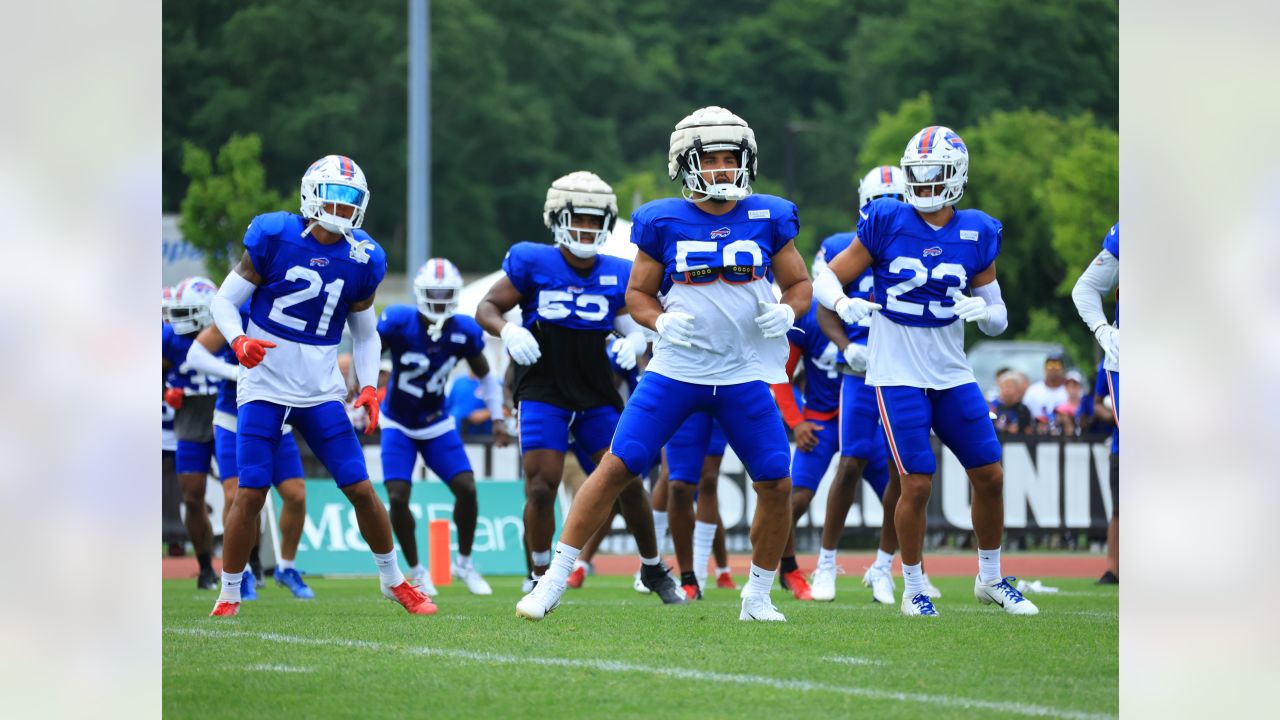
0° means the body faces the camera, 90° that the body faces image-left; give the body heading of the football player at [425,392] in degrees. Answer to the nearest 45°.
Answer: approximately 0°

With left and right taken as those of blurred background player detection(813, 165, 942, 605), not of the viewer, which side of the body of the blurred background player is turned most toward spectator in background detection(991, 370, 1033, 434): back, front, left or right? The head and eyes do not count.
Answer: back

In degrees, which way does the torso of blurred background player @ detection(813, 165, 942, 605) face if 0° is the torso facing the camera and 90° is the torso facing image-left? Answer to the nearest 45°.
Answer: approximately 0°

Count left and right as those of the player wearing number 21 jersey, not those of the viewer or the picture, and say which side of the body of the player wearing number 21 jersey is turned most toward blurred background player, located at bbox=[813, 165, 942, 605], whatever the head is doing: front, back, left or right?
left

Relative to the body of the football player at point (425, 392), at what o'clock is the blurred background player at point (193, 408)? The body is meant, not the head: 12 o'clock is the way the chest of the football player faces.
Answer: The blurred background player is roughly at 4 o'clock from the football player.
